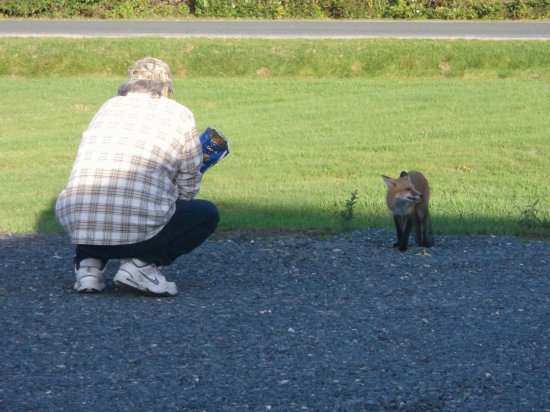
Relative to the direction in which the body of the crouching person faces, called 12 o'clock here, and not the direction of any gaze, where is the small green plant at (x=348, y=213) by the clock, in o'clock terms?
The small green plant is roughly at 12 o'clock from the crouching person.

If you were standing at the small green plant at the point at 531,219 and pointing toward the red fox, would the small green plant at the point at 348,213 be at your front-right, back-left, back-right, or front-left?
front-right

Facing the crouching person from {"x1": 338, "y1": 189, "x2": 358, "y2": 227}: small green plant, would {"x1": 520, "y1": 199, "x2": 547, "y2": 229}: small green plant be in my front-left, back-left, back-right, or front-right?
back-left

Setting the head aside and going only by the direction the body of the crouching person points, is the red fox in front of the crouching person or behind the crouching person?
in front

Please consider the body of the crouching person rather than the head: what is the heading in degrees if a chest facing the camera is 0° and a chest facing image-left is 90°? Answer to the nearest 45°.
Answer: approximately 225°

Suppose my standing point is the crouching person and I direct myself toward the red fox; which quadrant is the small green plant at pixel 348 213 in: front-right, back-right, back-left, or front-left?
front-left

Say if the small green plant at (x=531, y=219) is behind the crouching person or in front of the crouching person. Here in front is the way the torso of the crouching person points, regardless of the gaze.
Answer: in front

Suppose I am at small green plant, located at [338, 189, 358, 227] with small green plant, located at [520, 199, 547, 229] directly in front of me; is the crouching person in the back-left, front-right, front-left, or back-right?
back-right

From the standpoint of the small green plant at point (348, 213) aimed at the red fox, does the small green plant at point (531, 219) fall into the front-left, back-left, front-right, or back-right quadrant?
front-left

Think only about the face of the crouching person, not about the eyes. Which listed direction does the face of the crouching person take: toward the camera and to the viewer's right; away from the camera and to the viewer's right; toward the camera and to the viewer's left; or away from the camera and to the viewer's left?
away from the camera and to the viewer's right
